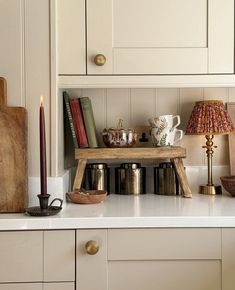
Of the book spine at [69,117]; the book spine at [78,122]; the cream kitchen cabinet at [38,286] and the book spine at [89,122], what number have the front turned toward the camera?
4

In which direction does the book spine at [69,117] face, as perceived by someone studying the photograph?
facing the viewer

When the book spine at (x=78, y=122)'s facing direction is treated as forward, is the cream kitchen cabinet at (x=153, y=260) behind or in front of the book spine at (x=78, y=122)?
in front

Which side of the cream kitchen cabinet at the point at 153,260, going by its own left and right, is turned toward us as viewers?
front

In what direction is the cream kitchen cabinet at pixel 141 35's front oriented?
toward the camera

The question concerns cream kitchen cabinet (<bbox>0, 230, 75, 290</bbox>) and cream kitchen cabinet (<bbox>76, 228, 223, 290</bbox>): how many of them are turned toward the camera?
2

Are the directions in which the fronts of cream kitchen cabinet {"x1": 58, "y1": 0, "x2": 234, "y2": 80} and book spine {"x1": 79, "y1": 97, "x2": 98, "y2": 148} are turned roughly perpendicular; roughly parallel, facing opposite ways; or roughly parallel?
roughly parallel

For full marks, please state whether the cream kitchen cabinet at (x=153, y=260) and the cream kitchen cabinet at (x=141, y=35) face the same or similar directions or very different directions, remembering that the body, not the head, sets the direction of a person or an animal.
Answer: same or similar directions
